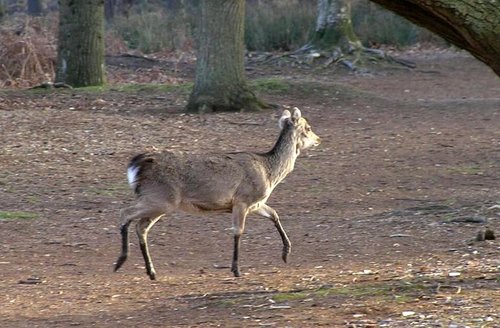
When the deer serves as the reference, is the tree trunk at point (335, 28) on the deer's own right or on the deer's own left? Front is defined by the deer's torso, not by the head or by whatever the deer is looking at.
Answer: on the deer's own left

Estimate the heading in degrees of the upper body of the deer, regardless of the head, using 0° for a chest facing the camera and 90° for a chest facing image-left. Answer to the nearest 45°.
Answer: approximately 270°

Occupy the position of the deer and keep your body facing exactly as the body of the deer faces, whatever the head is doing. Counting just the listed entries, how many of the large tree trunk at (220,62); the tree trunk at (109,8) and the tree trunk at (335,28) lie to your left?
3

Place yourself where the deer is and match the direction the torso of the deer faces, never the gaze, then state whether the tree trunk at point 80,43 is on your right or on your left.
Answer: on your left

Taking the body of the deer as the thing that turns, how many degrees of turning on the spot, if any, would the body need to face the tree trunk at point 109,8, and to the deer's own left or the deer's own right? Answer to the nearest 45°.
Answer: approximately 90° to the deer's own left

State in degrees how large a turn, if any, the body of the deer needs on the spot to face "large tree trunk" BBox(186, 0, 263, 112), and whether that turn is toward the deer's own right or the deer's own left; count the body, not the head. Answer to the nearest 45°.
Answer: approximately 90° to the deer's own left
